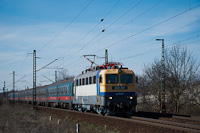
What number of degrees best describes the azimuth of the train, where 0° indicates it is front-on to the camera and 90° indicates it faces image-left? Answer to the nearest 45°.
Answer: approximately 315°
